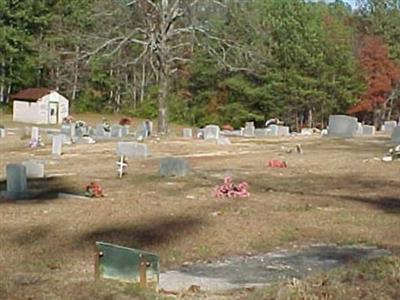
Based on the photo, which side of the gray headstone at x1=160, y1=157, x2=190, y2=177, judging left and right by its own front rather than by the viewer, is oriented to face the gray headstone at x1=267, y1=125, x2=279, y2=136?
back

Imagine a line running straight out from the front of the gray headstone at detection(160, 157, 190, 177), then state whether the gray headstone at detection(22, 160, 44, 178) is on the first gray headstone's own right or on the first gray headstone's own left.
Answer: on the first gray headstone's own right

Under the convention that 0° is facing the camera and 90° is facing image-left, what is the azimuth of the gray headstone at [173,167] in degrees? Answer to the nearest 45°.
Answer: approximately 0°

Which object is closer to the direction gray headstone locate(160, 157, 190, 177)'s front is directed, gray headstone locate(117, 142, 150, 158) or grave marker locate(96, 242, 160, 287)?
the grave marker

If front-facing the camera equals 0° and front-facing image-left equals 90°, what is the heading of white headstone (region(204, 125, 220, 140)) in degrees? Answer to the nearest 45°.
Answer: approximately 0°

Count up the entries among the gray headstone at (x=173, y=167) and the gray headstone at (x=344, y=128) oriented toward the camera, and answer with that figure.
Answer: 2

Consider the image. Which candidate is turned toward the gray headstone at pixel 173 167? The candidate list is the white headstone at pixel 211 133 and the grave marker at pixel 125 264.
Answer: the white headstone

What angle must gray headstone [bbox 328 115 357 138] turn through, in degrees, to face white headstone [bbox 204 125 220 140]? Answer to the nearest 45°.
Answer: approximately 90° to its right

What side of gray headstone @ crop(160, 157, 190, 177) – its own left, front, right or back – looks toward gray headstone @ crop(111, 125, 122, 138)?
back
